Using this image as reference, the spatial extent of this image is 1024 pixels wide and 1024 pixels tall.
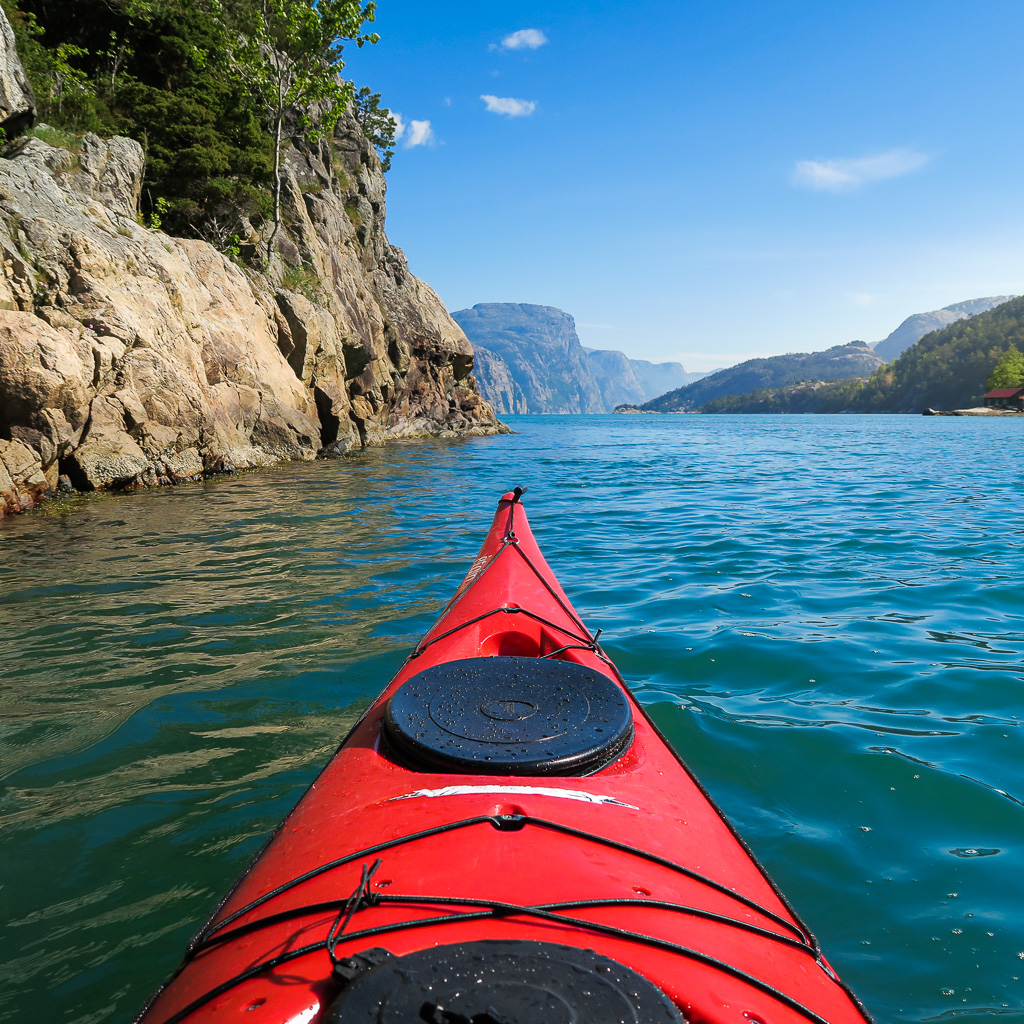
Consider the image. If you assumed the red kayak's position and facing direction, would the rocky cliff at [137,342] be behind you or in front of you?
in front

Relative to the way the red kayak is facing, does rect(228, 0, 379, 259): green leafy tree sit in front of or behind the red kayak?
in front

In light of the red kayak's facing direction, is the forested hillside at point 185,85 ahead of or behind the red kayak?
ahead

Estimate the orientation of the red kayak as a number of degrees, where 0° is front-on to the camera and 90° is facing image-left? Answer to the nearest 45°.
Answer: approximately 180°
